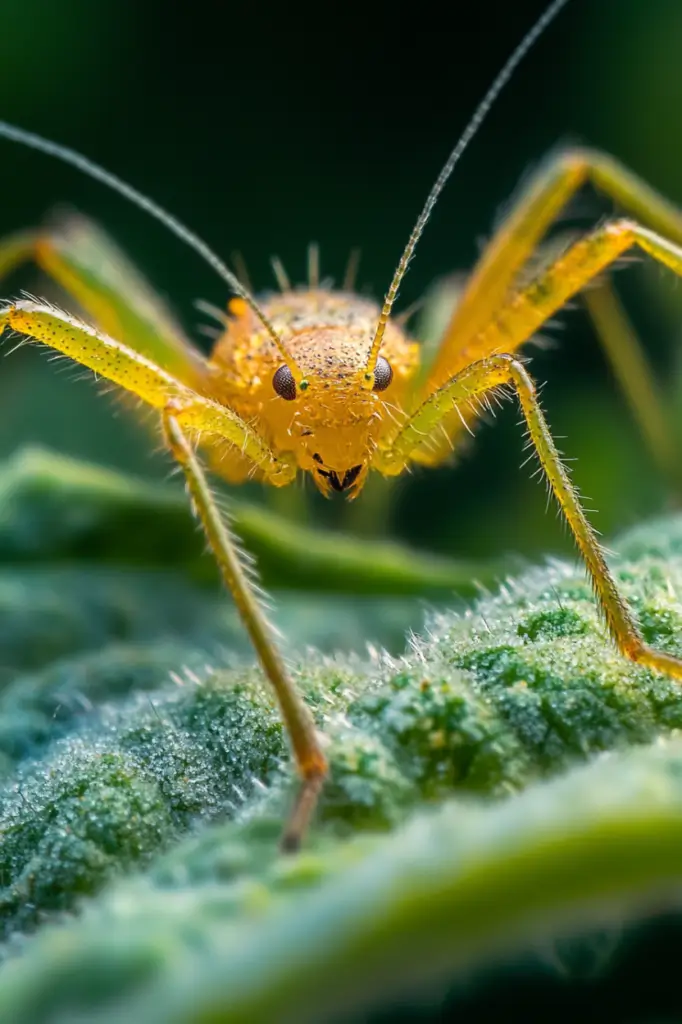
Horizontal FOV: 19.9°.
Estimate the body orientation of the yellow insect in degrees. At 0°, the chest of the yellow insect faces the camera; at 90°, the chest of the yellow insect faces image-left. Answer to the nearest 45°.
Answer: approximately 0°
